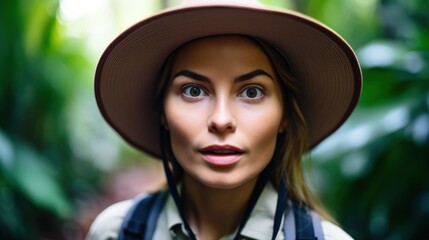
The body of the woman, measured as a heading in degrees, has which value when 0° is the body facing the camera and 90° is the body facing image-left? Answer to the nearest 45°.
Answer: approximately 0°
